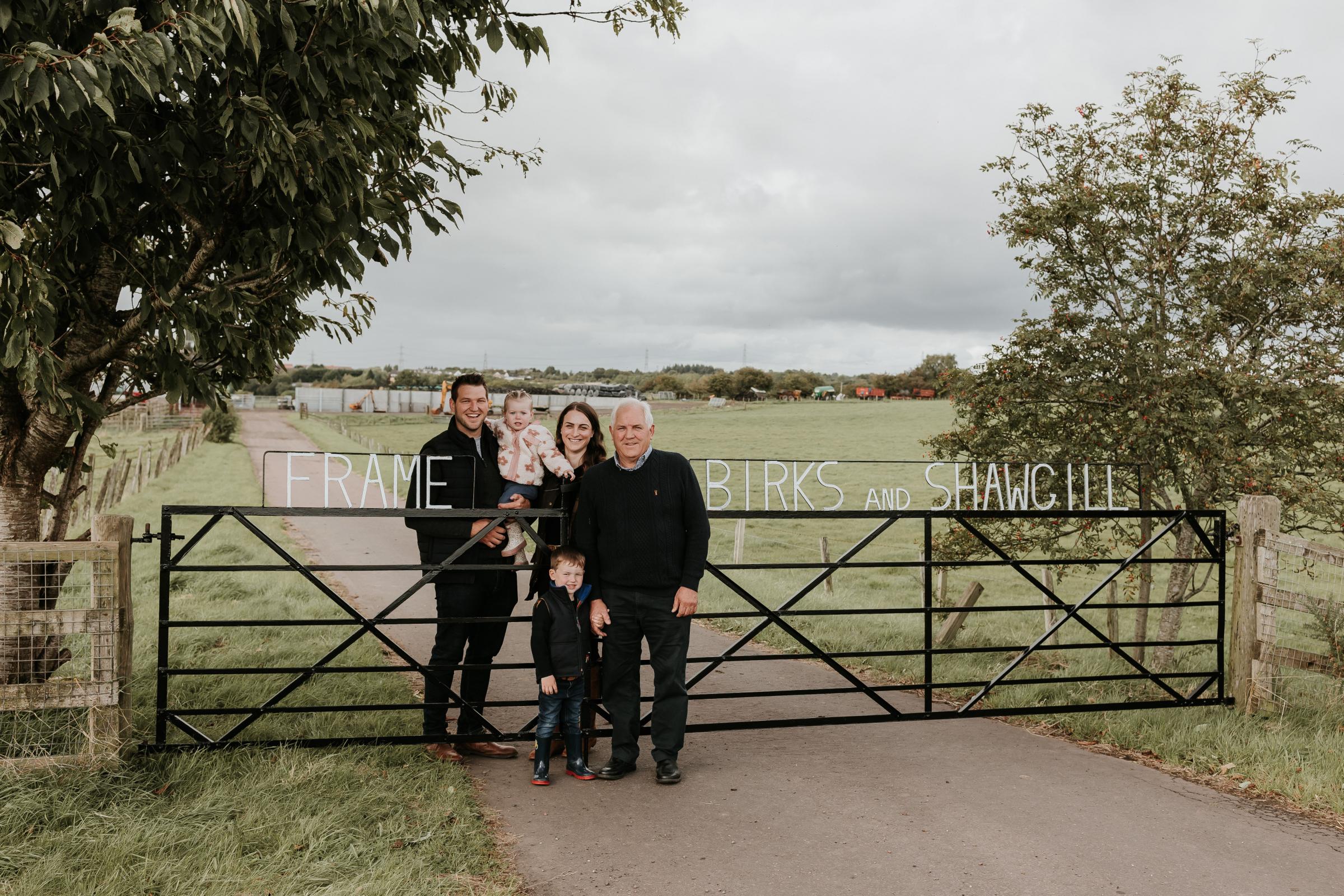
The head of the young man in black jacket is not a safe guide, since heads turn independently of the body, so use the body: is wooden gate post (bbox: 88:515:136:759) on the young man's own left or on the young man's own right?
on the young man's own right

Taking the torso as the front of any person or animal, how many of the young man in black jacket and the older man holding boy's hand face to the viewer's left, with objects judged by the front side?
0

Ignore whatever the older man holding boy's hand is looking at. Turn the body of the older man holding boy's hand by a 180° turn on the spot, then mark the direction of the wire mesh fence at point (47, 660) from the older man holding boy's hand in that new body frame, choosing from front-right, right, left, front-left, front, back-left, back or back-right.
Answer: left

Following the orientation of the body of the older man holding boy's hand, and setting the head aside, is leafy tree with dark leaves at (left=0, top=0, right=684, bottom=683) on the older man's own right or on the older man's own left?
on the older man's own right

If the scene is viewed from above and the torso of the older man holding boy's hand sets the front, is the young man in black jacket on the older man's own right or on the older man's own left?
on the older man's own right

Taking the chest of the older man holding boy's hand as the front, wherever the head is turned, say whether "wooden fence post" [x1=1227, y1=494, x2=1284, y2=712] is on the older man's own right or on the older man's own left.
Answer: on the older man's own left

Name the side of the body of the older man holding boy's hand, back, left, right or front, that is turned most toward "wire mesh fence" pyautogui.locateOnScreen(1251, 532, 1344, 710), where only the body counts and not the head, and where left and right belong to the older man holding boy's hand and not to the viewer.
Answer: left

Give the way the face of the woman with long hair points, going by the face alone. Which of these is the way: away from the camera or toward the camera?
toward the camera

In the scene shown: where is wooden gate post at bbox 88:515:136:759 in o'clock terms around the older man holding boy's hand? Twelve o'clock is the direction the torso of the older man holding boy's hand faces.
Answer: The wooden gate post is roughly at 3 o'clock from the older man holding boy's hand.

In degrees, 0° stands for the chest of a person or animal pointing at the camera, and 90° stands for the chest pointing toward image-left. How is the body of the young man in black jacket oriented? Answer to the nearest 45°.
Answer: approximately 315°

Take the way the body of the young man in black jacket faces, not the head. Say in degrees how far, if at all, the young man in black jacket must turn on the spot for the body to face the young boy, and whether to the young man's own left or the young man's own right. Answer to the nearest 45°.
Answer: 0° — they already face them

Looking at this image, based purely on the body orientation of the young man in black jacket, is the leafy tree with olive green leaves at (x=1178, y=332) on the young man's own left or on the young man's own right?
on the young man's own left

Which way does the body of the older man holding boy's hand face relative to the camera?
toward the camera

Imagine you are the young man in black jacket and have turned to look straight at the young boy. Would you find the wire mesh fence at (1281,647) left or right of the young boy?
left
